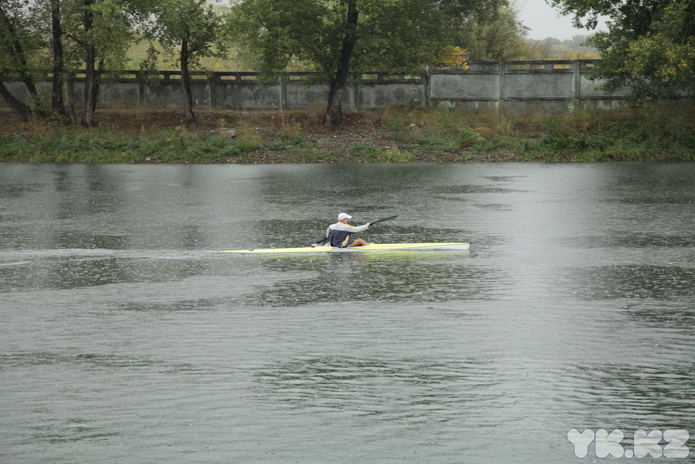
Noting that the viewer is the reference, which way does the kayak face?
facing to the right of the viewer

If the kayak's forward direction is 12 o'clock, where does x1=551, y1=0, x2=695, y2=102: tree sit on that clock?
The tree is roughly at 10 o'clock from the kayak.
